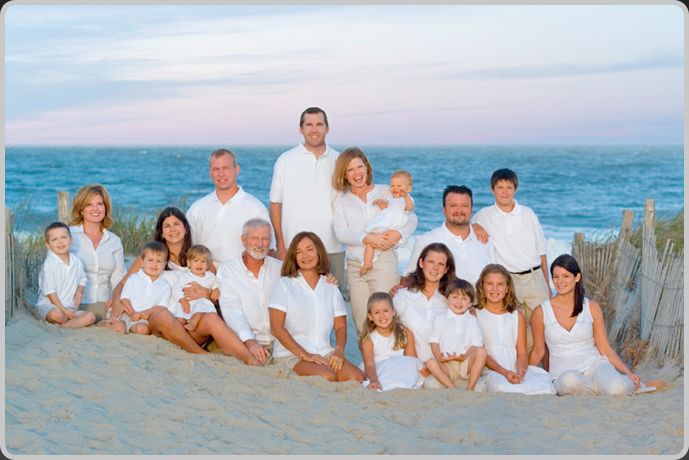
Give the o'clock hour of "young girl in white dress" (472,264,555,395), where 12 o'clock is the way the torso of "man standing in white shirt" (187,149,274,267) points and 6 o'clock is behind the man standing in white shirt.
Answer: The young girl in white dress is roughly at 10 o'clock from the man standing in white shirt.

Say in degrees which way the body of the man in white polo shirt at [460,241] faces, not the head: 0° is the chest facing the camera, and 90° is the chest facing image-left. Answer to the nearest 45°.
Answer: approximately 0°

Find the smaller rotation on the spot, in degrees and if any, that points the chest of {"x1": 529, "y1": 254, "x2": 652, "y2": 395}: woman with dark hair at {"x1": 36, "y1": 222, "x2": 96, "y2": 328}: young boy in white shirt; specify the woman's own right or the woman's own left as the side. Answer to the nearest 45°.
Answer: approximately 90° to the woman's own right

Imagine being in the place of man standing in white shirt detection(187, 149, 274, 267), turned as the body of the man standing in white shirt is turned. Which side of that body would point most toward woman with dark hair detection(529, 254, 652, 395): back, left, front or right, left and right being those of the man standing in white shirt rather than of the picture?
left

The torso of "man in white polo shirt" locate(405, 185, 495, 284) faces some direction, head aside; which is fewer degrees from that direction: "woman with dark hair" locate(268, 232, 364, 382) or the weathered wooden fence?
the woman with dark hair

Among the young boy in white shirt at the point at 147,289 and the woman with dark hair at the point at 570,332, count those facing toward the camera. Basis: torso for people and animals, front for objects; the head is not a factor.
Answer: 2

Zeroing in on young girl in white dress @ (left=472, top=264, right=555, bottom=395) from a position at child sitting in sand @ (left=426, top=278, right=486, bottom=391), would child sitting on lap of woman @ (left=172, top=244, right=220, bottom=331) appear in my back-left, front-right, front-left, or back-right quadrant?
back-left

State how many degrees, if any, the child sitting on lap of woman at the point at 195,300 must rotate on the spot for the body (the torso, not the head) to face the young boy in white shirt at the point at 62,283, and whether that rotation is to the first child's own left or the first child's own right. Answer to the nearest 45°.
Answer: approximately 90° to the first child's own right
